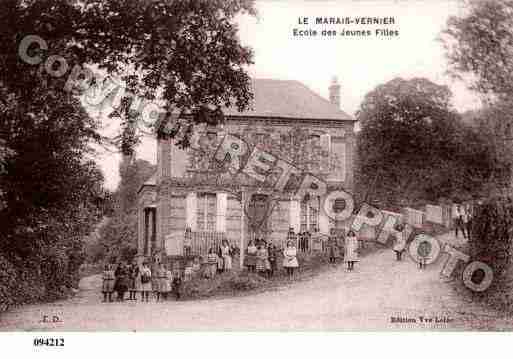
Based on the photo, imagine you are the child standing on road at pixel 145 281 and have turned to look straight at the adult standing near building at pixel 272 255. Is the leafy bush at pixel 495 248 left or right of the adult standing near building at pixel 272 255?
right

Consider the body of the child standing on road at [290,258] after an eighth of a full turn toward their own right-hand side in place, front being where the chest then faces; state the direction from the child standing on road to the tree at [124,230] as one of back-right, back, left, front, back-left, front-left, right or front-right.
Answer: front-right

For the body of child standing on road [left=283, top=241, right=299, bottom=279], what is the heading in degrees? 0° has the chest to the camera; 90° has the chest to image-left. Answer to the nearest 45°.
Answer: approximately 0°

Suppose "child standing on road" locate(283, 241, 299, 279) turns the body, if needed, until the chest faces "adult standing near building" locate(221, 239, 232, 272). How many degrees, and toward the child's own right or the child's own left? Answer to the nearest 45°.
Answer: approximately 90° to the child's own right
